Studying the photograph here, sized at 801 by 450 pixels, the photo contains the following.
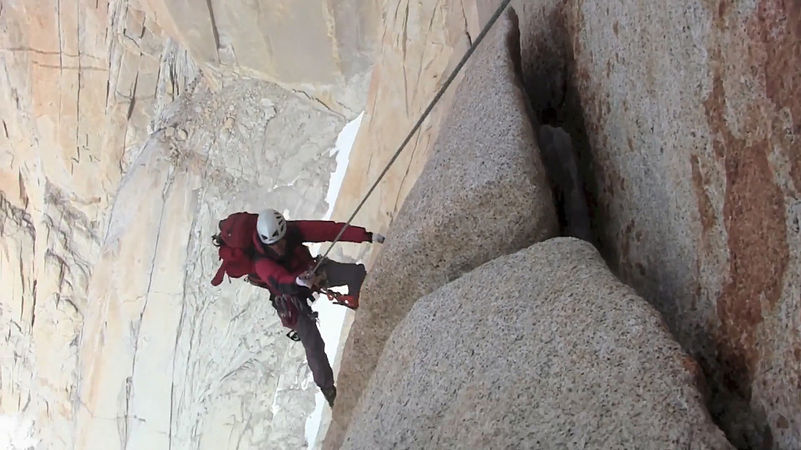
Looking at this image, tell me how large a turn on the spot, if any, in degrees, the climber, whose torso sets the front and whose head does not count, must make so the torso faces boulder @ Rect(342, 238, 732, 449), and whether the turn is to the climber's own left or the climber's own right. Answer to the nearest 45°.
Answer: approximately 45° to the climber's own right

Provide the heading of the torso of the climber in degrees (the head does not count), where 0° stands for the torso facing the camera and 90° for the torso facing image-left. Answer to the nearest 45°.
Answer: approximately 315°
